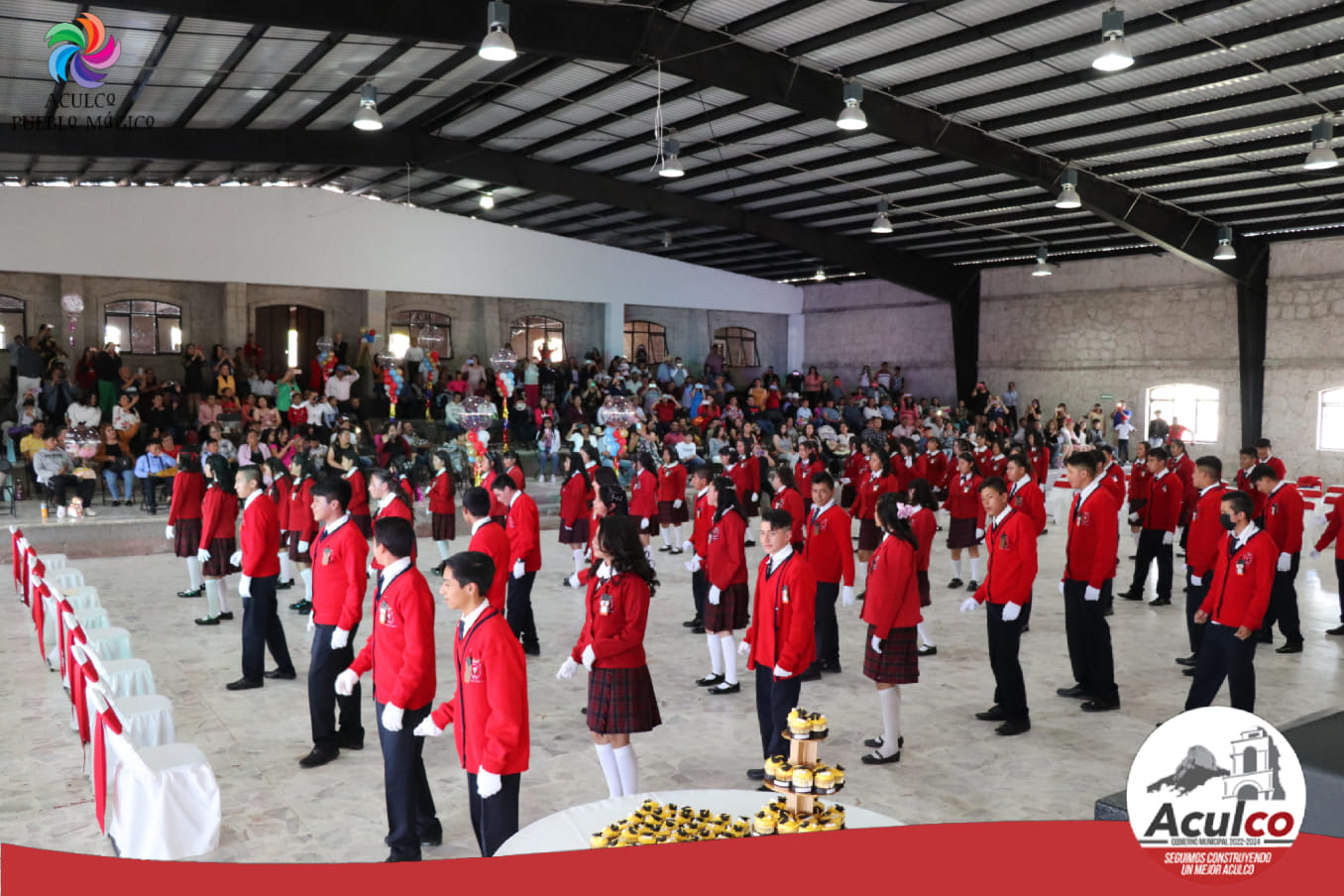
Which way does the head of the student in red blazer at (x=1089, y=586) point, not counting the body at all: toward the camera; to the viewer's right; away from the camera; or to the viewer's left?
to the viewer's left

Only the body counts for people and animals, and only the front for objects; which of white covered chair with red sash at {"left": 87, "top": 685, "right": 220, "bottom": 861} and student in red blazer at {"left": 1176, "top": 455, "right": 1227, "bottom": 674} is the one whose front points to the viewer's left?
the student in red blazer

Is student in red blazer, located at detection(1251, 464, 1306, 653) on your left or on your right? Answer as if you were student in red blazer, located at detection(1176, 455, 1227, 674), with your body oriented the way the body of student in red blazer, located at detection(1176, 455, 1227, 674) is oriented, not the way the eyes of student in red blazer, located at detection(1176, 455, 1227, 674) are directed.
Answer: on your right

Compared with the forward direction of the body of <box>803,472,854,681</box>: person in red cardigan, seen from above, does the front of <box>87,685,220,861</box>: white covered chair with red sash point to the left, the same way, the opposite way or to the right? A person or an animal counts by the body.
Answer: the opposite way

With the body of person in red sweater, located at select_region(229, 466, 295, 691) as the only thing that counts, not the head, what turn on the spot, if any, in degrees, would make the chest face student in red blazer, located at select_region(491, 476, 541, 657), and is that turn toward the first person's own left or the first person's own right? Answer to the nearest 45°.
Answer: approximately 180°

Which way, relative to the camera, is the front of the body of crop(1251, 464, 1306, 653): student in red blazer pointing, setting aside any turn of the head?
to the viewer's left

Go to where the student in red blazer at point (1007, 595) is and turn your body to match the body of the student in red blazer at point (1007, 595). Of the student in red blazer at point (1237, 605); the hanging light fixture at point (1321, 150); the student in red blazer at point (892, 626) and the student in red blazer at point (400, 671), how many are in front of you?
2

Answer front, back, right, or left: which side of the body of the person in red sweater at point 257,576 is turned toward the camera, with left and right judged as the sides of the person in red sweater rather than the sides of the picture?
left

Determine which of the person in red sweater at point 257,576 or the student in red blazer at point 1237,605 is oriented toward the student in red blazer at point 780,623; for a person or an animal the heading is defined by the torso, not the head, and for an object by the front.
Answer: the student in red blazer at point 1237,605

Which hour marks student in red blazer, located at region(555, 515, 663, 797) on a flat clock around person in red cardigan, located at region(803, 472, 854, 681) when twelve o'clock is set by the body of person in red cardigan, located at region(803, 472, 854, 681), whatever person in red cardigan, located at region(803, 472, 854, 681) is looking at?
student in red blazer, located at region(555, 515, 663, 797) is roughly at 11 o'clock from person in red cardigan, located at region(803, 472, 854, 681).

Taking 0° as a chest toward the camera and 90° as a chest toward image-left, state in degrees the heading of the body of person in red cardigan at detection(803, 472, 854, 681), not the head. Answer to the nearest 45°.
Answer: approximately 45°

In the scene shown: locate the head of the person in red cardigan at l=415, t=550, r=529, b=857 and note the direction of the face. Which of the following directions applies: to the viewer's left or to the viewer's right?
to the viewer's left
